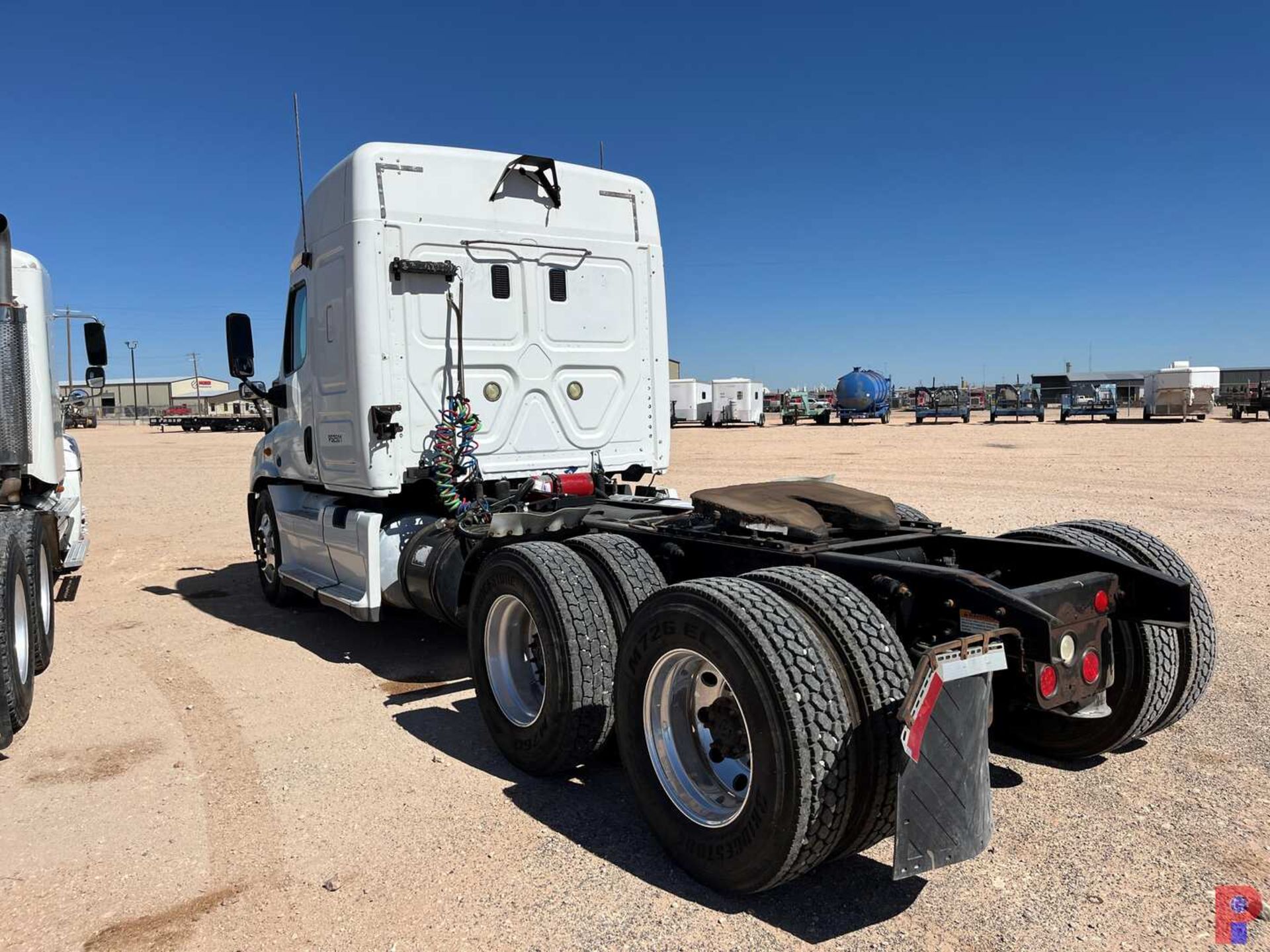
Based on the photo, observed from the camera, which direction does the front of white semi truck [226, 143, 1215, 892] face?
facing away from the viewer and to the left of the viewer

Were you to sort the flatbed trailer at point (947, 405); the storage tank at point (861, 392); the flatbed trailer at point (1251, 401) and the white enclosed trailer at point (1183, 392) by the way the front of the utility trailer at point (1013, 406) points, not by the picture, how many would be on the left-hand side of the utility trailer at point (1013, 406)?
2

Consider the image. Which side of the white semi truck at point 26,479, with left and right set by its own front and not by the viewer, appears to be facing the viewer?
back

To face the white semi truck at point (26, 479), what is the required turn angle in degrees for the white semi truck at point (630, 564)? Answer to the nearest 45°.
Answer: approximately 45° to its left
